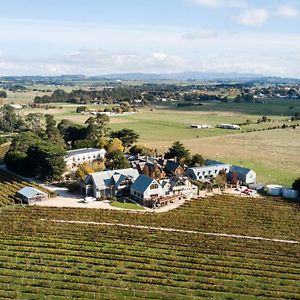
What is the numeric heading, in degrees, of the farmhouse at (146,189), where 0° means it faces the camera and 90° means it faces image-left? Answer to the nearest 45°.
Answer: approximately 315°

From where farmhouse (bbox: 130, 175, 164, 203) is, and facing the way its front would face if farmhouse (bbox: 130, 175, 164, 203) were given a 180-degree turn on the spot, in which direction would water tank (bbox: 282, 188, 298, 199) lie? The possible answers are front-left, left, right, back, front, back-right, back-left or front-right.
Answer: back-right

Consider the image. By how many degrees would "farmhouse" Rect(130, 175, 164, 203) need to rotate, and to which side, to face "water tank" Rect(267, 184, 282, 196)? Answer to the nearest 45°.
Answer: approximately 45° to its left

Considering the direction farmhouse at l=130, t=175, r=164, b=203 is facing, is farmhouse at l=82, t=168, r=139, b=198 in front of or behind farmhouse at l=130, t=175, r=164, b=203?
behind

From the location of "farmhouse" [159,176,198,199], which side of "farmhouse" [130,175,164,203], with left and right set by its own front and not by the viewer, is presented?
left

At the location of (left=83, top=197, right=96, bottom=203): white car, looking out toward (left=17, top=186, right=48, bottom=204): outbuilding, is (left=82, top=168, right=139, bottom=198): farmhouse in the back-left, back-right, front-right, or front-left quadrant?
back-right

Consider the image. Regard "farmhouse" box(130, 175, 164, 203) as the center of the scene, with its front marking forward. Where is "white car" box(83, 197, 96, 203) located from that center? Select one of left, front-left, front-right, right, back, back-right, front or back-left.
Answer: back-right

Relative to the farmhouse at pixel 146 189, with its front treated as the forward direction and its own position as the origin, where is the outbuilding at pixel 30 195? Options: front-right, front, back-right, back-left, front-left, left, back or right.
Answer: back-right
